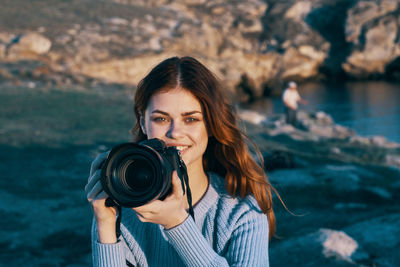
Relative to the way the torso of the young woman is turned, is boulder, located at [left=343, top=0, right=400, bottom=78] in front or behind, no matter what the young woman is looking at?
behind

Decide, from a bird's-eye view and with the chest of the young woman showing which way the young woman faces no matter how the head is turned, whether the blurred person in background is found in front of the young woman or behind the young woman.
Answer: behind

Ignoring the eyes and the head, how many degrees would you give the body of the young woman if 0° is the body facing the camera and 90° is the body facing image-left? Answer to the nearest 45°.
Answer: approximately 0°

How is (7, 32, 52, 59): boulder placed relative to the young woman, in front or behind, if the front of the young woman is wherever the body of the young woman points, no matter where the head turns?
behind
